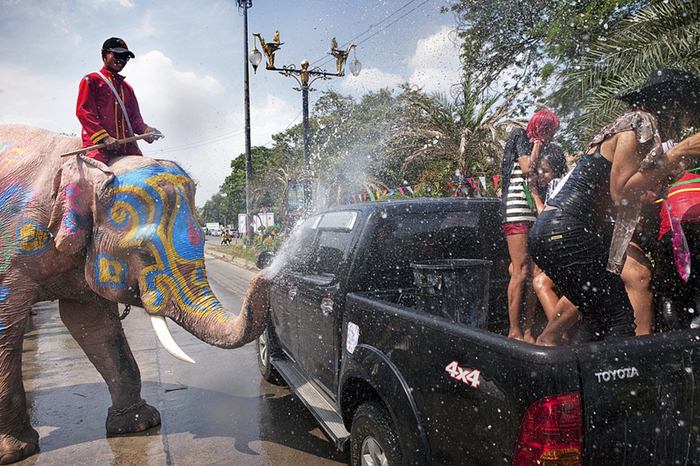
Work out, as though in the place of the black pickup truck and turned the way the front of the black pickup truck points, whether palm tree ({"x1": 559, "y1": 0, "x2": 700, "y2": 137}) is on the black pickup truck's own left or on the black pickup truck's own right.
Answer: on the black pickup truck's own right

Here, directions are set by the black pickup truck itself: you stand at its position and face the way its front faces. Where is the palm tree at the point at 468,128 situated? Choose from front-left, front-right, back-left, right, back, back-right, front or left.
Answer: front-right

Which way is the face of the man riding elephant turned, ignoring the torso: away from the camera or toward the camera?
toward the camera

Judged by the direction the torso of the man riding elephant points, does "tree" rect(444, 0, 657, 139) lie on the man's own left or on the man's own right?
on the man's own left

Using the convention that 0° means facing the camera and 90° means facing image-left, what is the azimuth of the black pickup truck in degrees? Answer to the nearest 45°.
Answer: approximately 135°

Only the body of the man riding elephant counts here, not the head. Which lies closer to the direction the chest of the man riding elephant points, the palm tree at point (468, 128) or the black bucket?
the black bucket

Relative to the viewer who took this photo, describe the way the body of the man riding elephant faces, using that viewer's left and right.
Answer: facing the viewer and to the right of the viewer

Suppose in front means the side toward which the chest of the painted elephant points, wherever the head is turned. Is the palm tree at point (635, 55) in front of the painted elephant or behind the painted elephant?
in front

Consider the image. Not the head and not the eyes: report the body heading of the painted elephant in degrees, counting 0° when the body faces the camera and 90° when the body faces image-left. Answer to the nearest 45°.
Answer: approximately 270°

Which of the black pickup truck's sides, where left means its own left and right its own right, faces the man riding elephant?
front

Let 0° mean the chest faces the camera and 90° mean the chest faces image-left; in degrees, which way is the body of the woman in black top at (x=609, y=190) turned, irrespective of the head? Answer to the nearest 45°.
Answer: approximately 270°

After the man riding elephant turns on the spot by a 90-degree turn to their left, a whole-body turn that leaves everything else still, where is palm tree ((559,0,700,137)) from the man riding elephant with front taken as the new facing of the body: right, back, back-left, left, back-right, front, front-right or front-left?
front-right

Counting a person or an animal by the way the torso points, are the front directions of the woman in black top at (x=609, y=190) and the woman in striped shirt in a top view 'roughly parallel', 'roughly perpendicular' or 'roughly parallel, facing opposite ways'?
roughly parallel
